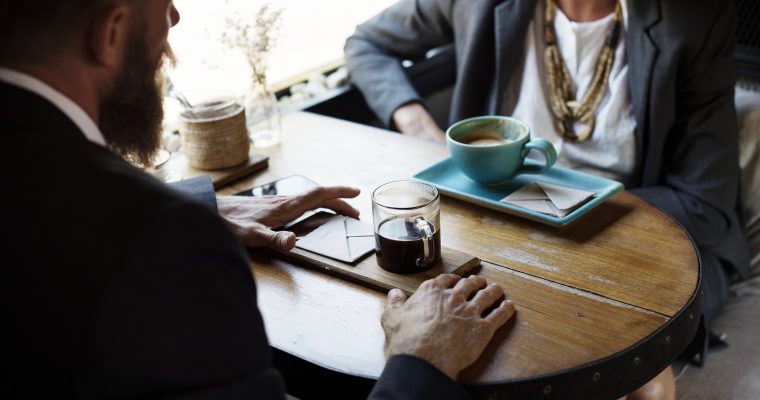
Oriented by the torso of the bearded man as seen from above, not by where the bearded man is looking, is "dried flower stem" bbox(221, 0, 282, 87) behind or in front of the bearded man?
in front

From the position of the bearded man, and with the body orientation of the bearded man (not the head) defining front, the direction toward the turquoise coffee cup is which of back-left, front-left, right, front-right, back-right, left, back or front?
front

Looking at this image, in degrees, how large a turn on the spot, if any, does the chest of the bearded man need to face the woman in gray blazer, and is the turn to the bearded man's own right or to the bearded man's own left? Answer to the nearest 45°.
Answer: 0° — they already face them

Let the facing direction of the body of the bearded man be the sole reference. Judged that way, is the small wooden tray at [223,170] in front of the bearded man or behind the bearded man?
in front

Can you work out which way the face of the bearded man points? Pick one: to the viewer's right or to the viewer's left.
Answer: to the viewer's right

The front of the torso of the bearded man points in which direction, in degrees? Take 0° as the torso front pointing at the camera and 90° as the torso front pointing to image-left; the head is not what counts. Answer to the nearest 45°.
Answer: approximately 225°

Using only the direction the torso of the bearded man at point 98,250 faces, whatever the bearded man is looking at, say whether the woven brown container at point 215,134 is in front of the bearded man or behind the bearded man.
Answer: in front

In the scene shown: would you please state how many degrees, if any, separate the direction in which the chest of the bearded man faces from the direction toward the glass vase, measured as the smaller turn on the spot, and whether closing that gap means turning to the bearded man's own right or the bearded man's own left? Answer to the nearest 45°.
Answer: approximately 45° to the bearded man's own left

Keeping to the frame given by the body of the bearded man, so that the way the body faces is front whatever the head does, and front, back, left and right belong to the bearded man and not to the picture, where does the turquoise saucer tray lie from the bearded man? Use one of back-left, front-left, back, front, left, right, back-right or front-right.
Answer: front

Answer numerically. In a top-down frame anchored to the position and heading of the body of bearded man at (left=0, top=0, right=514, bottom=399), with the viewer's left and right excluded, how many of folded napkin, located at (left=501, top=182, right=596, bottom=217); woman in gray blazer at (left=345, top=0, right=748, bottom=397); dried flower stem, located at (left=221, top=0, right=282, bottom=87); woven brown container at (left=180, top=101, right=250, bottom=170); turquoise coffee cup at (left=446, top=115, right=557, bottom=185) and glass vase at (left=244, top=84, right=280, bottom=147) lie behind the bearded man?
0
